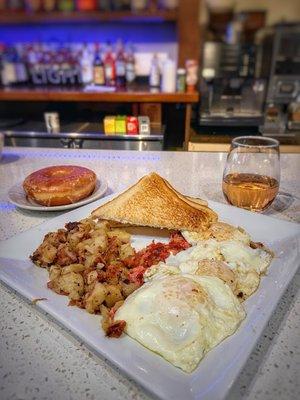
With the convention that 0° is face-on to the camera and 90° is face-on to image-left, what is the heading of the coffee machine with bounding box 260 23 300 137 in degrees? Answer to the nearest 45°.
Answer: approximately 0°

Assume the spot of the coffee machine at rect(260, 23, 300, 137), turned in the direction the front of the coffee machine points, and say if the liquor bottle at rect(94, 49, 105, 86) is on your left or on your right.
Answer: on your right

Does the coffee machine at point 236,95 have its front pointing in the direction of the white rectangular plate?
yes

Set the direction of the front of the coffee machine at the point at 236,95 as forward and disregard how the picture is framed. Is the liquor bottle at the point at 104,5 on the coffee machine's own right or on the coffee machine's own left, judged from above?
on the coffee machine's own right

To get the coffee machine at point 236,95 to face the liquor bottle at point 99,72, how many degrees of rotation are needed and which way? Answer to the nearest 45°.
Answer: approximately 90° to its right

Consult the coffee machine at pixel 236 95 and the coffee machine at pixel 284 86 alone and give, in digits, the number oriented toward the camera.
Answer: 2

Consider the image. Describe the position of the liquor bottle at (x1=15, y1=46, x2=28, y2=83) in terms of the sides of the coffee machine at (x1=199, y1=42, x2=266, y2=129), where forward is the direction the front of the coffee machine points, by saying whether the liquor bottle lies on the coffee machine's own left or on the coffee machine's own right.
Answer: on the coffee machine's own right

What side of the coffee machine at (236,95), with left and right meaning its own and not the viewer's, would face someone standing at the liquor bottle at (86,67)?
right

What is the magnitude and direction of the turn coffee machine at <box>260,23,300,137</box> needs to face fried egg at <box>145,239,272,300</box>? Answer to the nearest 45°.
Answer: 0° — it already faces it

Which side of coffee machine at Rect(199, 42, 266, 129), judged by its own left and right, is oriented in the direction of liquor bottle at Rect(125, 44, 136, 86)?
right

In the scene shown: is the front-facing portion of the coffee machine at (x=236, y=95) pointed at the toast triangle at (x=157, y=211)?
yes
